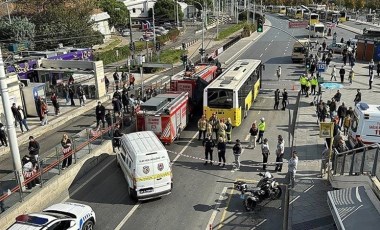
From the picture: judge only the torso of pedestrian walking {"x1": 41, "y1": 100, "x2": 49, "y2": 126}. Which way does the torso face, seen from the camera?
to the viewer's right

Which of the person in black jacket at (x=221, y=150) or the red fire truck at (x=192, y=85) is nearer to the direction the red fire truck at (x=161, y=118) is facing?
the red fire truck

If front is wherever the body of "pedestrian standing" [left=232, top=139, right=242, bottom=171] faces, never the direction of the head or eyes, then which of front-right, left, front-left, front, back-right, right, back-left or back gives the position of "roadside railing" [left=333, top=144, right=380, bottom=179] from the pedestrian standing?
back-right

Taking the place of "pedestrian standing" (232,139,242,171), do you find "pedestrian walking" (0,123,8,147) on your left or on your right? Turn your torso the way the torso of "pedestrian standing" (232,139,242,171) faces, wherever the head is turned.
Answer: on your left

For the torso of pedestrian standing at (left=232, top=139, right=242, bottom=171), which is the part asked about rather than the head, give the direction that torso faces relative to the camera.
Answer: away from the camera
